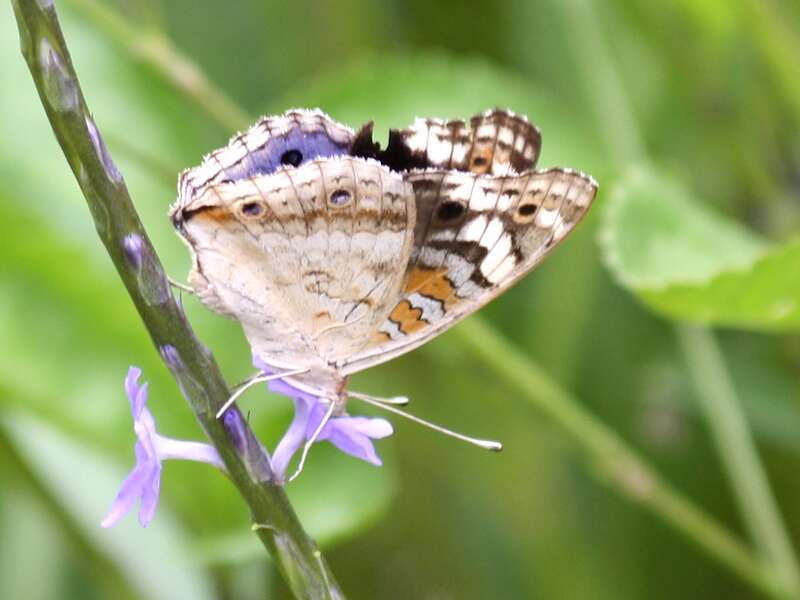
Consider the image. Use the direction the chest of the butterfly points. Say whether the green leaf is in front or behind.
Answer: in front

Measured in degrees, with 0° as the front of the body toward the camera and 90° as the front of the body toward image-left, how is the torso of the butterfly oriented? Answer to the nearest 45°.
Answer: approximately 270°
